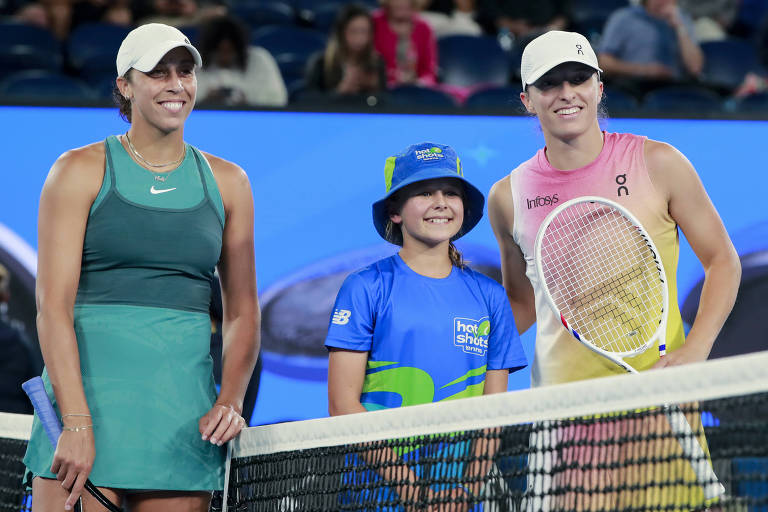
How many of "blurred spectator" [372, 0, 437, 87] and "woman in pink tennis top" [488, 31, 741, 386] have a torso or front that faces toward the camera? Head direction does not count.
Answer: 2

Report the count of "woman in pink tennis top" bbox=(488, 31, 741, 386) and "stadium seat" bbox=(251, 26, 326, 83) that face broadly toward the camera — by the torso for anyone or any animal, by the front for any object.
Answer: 2

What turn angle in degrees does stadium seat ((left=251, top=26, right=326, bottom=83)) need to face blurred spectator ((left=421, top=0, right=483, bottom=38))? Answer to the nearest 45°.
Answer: approximately 90° to its left

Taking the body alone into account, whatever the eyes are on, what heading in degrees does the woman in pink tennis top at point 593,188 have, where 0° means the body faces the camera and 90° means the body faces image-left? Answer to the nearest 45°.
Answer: approximately 0°

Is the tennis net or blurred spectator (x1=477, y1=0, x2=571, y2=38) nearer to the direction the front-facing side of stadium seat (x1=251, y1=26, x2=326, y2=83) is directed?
the tennis net

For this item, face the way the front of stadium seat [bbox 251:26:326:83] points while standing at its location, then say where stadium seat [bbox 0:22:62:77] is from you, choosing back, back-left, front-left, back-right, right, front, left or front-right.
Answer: right

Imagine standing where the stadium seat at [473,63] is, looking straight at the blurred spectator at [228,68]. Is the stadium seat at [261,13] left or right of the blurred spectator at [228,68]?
right

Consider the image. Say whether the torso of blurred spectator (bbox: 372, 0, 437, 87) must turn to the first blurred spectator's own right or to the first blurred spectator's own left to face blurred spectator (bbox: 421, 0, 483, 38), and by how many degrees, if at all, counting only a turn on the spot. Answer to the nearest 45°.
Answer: approximately 135° to the first blurred spectator's own left

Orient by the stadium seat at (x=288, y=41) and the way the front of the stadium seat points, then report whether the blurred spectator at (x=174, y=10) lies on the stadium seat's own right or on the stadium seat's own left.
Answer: on the stadium seat's own right

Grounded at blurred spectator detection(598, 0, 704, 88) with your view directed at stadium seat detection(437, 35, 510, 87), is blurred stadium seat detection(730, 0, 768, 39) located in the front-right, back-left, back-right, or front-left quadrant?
back-right

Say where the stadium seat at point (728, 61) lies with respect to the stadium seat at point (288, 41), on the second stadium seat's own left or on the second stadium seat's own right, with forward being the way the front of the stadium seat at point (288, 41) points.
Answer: on the second stadium seat's own left
